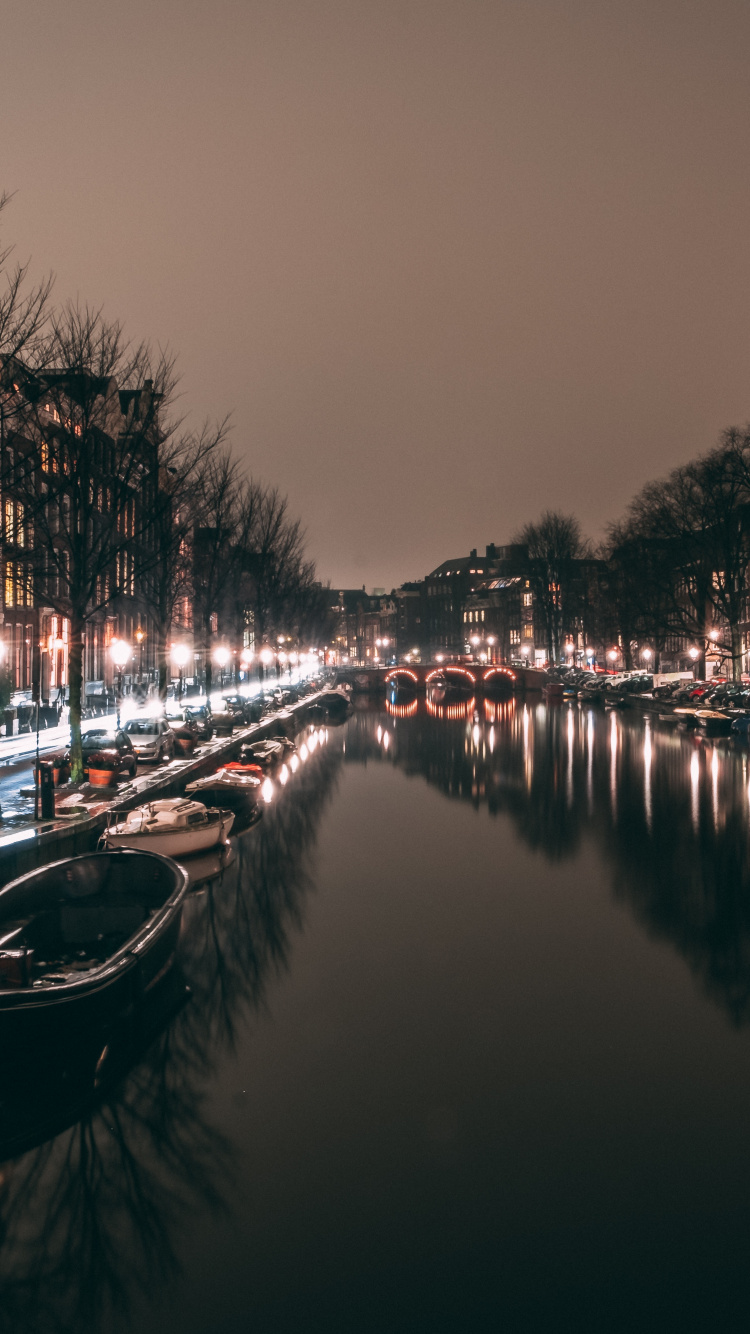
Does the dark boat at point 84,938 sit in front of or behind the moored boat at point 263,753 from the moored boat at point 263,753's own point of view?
behind

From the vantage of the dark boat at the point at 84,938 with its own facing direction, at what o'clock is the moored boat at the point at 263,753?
The moored boat is roughly at 11 o'clock from the dark boat.

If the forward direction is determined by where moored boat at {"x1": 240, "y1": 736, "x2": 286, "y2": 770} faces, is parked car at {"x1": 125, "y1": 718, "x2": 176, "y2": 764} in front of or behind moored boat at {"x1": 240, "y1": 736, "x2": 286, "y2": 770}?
behind

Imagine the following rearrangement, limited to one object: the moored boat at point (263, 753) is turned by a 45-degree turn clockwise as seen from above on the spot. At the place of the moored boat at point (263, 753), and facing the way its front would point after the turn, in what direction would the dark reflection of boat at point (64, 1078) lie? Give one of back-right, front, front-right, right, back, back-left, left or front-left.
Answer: right

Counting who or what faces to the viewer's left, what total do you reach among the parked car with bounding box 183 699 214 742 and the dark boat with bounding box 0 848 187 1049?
0

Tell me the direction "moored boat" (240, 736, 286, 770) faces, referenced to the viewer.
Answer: facing away from the viewer and to the right of the viewer

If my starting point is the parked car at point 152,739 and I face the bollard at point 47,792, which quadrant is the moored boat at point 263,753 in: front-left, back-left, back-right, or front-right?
back-left

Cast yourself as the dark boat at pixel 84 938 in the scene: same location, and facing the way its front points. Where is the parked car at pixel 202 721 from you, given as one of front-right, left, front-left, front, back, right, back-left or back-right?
front-left

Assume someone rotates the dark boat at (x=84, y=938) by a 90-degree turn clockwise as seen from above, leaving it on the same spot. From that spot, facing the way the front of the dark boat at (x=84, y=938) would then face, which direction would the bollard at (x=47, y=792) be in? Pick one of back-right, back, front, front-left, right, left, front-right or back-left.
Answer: back-left

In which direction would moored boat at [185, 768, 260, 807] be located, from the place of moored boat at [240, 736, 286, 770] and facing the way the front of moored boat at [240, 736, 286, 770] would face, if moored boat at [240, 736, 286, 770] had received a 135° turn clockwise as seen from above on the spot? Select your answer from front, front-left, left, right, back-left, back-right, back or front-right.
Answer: front

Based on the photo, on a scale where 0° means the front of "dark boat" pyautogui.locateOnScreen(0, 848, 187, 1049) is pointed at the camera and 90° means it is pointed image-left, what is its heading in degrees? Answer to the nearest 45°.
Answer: approximately 225°

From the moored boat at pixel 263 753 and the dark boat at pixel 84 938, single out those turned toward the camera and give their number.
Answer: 0
